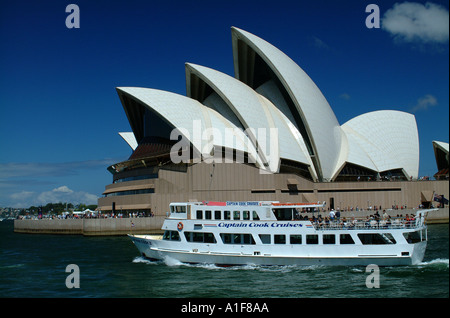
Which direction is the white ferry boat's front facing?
to the viewer's left

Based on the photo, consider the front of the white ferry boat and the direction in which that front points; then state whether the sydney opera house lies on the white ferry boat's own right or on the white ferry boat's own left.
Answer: on the white ferry boat's own right
